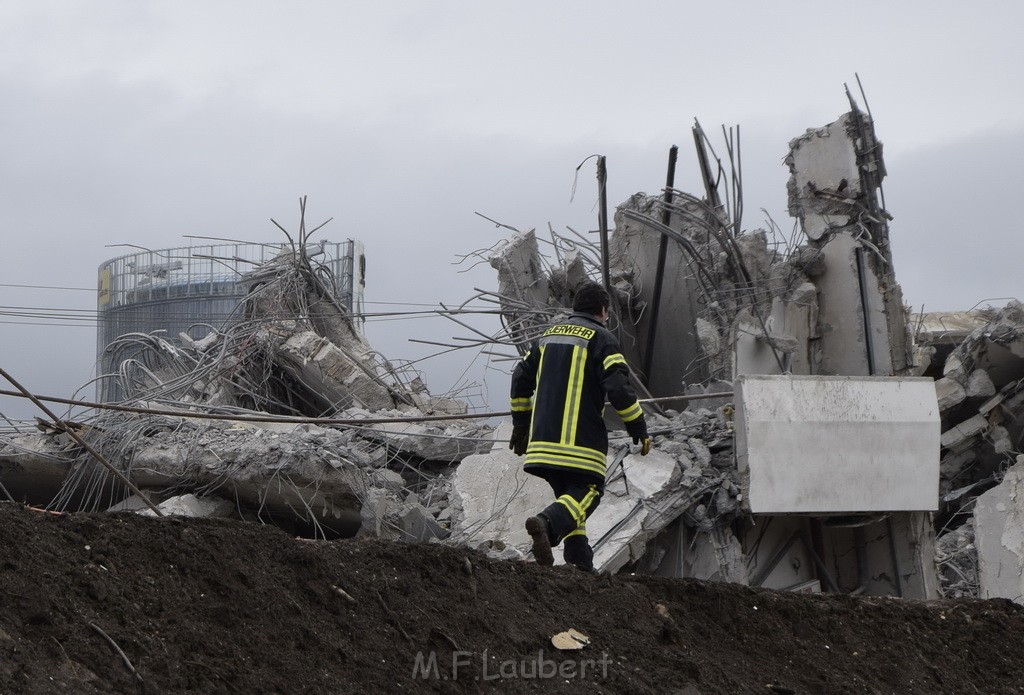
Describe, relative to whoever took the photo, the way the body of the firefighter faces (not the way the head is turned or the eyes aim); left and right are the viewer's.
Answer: facing away from the viewer and to the right of the viewer

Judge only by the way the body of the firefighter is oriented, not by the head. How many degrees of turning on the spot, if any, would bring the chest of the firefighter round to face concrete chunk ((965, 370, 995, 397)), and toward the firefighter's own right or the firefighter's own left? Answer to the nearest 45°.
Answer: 0° — they already face it

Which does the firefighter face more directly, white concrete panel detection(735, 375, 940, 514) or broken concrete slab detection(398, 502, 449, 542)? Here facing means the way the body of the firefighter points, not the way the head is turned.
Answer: the white concrete panel

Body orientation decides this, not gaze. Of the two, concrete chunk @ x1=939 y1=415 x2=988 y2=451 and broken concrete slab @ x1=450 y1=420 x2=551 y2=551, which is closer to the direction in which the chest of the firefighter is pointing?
the concrete chunk

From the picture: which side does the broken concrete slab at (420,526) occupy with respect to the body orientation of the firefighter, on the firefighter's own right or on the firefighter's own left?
on the firefighter's own left

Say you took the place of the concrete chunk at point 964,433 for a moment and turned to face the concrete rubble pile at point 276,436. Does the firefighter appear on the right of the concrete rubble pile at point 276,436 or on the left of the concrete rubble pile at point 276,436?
left

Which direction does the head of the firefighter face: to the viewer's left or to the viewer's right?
to the viewer's right

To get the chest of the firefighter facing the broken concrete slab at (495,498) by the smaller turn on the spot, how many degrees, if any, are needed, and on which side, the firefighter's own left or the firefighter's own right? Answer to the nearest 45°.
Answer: approximately 45° to the firefighter's own left
